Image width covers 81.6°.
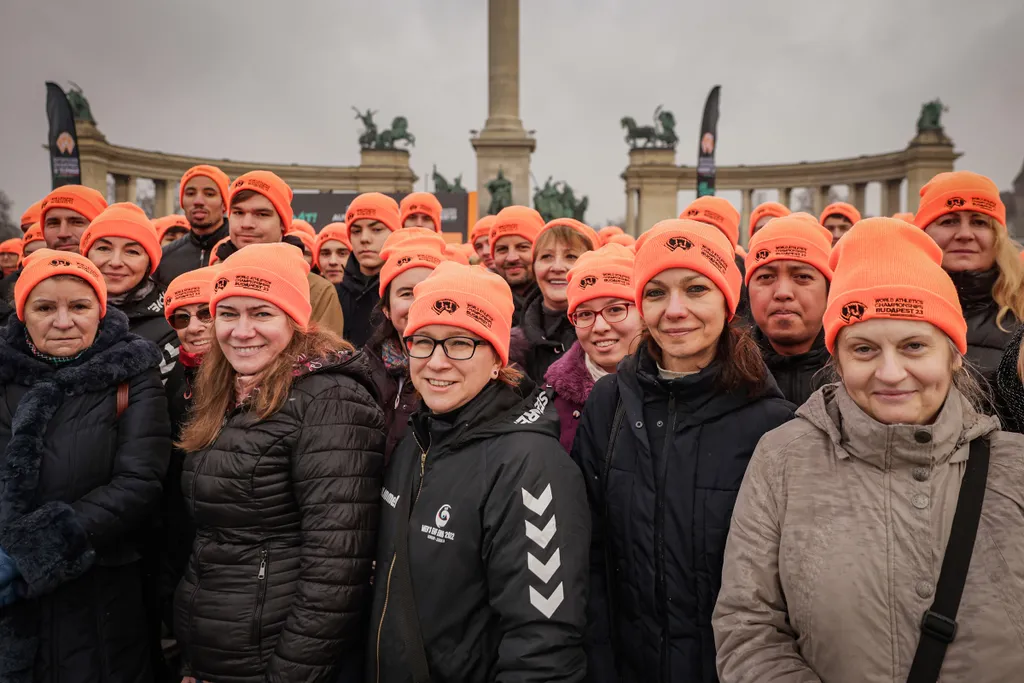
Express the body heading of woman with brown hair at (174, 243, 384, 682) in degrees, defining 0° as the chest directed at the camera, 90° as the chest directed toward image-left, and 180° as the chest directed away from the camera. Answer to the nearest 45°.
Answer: approximately 45°

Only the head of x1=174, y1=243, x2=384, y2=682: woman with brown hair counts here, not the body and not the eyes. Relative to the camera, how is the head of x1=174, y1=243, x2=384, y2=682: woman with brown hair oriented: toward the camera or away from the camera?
toward the camera

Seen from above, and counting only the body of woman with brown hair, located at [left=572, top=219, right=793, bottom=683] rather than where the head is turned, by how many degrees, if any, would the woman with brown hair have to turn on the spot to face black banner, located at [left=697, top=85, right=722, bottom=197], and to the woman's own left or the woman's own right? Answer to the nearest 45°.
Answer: approximately 180°

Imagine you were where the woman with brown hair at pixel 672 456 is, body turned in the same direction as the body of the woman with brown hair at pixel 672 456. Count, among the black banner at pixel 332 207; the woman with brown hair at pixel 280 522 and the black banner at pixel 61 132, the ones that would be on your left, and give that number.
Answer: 0

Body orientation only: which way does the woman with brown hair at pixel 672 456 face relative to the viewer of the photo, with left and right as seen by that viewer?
facing the viewer

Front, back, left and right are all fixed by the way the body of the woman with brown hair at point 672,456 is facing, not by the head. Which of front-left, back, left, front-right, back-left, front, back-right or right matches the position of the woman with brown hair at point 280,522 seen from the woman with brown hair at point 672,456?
right

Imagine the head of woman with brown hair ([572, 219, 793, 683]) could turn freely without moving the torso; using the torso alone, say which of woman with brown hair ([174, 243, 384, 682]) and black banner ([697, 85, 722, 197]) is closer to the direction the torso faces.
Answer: the woman with brown hair

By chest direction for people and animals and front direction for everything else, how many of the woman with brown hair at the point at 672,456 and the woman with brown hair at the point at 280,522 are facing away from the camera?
0

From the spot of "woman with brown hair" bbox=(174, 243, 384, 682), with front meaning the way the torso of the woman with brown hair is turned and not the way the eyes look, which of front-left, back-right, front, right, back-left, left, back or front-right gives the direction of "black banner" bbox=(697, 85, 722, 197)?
back

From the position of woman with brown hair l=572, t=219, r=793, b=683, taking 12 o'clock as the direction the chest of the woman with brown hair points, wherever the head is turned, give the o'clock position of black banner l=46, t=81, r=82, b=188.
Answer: The black banner is roughly at 4 o'clock from the woman with brown hair.

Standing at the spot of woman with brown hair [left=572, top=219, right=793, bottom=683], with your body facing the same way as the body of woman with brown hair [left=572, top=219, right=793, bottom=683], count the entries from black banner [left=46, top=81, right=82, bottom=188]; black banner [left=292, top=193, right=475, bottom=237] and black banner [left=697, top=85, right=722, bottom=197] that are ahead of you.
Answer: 0

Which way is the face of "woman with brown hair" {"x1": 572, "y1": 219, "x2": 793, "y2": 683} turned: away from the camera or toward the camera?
toward the camera

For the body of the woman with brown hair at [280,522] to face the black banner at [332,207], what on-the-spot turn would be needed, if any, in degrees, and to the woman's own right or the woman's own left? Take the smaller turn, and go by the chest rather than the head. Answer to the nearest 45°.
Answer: approximately 135° to the woman's own right

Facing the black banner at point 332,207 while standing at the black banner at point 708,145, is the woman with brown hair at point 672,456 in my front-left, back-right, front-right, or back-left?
front-left

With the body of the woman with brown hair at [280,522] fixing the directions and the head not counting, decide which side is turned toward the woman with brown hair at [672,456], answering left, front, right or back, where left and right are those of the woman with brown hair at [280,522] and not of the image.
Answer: left

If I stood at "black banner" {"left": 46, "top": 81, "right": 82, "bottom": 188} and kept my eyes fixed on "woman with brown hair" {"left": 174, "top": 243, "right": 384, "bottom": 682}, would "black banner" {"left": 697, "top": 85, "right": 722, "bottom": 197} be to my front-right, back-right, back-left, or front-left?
front-left

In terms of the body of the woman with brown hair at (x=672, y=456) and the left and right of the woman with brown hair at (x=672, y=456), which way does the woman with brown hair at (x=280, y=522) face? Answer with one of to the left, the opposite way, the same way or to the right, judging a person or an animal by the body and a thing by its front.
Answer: the same way
